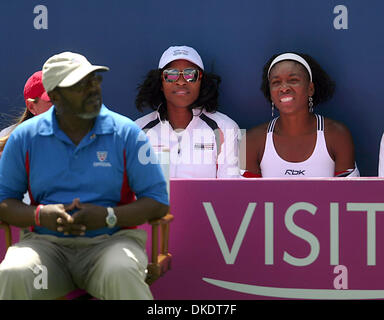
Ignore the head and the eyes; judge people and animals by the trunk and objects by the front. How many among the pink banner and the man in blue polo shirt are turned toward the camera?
2

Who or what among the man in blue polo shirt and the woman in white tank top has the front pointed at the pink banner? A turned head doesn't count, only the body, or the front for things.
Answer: the woman in white tank top

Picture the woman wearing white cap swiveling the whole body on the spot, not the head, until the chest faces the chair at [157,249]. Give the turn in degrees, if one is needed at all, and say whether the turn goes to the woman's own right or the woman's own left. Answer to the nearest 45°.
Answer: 0° — they already face it

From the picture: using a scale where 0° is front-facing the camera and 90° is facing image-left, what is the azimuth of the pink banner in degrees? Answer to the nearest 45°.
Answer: approximately 0°

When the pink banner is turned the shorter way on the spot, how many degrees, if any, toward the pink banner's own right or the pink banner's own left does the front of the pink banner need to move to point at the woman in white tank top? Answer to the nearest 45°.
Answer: approximately 180°
